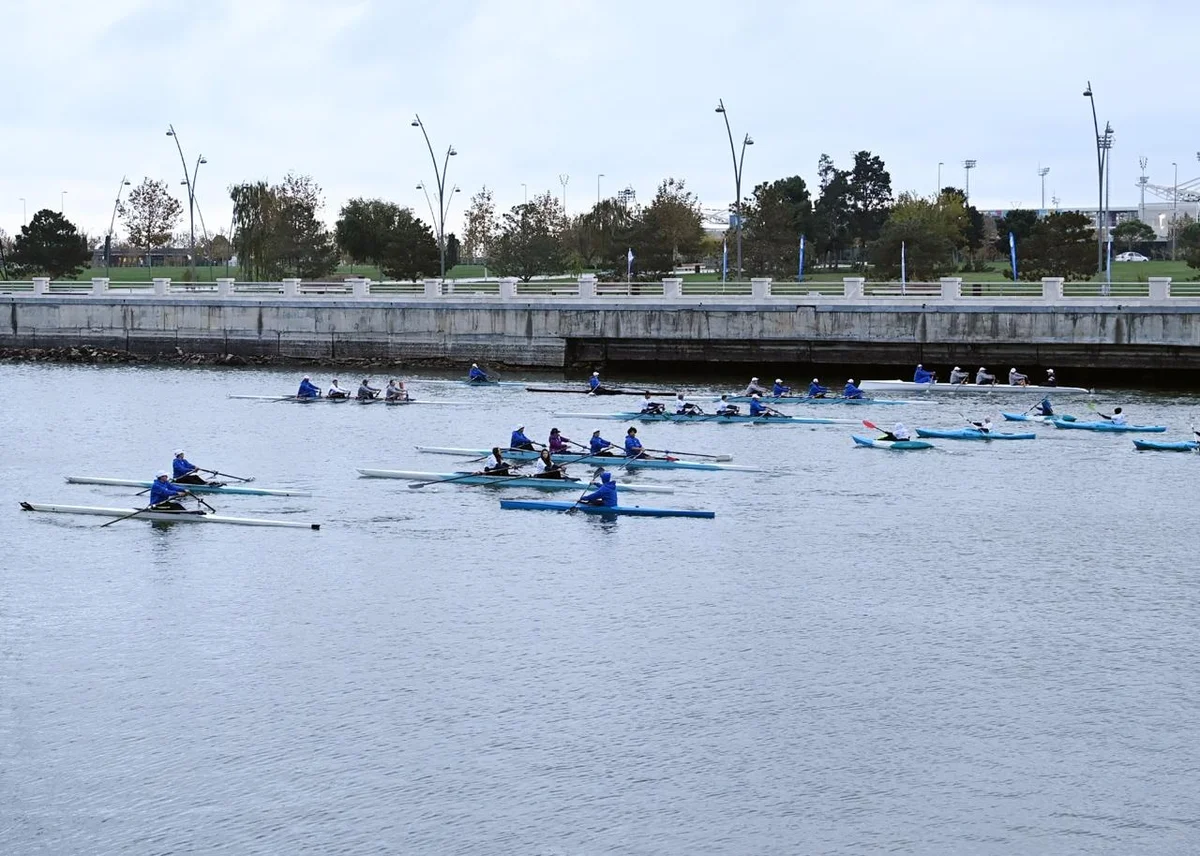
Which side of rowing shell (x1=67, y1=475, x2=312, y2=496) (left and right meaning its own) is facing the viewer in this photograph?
left

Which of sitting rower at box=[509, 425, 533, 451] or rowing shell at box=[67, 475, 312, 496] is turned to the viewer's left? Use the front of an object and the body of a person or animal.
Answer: the rowing shell

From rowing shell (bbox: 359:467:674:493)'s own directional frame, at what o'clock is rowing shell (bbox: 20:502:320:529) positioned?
rowing shell (bbox: 20:502:320:529) is roughly at 11 o'clock from rowing shell (bbox: 359:467:674:493).

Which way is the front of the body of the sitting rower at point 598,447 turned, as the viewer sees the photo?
to the viewer's right

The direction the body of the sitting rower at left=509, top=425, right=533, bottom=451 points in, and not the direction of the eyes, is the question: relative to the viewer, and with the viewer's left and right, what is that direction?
facing to the right of the viewer

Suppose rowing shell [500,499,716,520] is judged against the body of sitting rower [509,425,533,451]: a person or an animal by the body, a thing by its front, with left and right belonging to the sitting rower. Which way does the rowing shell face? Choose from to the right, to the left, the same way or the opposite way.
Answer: the opposite way

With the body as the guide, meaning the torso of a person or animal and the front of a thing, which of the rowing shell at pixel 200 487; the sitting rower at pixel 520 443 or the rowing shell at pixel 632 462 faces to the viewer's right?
the sitting rower

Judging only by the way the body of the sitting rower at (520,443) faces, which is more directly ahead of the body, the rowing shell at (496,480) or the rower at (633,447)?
the rower

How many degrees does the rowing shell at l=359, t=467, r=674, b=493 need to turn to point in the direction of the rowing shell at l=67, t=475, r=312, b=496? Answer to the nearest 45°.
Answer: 0° — it already faces it

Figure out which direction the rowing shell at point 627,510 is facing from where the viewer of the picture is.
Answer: facing to the left of the viewer

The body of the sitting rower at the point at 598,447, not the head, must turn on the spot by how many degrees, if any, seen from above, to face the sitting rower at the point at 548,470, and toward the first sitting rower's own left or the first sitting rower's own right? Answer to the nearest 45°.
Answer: approximately 135° to the first sitting rower's own right

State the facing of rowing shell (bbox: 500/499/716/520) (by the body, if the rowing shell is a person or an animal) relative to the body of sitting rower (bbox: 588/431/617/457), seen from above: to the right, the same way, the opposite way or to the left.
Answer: the opposite way

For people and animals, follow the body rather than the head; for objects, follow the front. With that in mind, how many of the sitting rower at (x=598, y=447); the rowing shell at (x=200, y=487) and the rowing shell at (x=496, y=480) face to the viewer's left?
2

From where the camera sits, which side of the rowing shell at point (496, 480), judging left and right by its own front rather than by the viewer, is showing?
left

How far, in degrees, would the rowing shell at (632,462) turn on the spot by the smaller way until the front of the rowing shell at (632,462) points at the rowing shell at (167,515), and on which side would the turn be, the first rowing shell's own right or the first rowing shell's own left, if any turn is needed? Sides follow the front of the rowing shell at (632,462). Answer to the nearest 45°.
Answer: approximately 45° to the first rowing shell's own left
